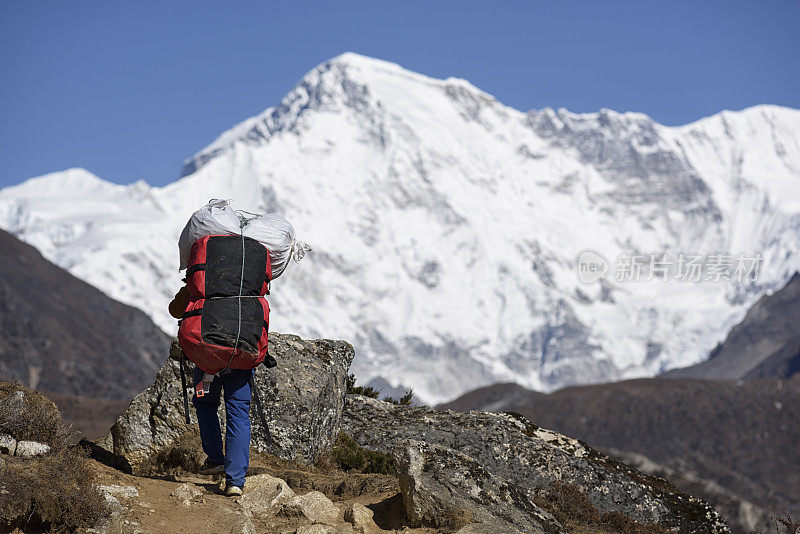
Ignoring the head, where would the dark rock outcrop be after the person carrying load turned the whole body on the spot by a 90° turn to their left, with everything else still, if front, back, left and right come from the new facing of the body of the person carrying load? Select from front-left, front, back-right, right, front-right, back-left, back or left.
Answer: back-right

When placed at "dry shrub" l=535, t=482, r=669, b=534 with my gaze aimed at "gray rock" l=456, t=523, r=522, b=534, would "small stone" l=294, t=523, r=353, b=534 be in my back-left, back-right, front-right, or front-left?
front-right

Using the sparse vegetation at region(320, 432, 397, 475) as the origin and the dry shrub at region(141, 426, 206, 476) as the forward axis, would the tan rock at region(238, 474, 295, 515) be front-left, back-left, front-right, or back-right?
front-left

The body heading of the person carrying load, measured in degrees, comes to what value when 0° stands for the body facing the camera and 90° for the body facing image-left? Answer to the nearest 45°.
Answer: approximately 180°

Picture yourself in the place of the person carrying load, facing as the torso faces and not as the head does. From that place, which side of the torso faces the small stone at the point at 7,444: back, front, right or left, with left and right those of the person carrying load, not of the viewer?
left

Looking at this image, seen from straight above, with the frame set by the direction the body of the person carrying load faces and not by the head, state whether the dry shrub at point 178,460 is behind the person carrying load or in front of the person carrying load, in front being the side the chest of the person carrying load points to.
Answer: in front

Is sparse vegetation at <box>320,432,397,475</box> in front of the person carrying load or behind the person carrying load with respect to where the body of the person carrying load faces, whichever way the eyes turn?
in front

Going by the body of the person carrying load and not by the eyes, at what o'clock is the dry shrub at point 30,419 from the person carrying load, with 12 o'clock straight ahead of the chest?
The dry shrub is roughly at 10 o'clock from the person carrying load.

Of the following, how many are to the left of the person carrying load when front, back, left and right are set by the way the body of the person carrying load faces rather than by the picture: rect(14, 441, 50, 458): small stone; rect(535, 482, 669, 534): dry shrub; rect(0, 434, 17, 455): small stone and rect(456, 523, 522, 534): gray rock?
2

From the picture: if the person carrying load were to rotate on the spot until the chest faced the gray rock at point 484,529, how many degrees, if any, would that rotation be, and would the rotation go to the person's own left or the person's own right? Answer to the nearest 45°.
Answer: approximately 90° to the person's own right

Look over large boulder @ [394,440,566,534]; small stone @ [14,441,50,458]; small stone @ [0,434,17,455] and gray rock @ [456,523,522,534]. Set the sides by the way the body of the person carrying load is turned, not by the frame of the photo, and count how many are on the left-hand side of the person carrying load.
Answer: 2
